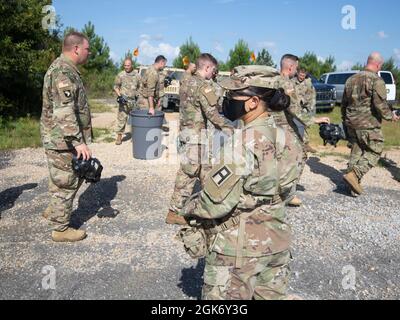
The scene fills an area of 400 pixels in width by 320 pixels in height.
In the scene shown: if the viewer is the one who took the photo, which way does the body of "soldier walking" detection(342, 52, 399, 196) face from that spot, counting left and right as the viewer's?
facing away from the viewer and to the right of the viewer

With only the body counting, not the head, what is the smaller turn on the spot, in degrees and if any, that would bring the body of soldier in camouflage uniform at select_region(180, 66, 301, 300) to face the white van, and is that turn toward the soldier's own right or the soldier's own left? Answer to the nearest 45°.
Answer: approximately 45° to the soldier's own right

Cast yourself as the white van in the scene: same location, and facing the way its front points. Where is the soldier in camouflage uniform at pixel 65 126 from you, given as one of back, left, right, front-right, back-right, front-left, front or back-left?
front-left

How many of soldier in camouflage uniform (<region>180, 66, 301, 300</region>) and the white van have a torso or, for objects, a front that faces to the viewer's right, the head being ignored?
0

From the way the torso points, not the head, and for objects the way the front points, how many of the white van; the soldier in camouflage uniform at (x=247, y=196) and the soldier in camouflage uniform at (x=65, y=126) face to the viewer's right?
1

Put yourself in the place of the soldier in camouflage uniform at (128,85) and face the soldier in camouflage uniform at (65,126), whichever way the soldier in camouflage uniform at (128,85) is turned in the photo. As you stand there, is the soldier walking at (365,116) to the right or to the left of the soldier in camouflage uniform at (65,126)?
left

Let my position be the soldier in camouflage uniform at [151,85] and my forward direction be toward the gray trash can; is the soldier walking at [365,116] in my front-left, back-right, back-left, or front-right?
front-left

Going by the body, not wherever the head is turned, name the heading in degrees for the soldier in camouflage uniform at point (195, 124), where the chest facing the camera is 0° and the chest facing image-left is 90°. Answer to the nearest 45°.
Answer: approximately 225°

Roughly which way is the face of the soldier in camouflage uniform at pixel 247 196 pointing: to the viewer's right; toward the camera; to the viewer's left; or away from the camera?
to the viewer's left

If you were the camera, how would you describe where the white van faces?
facing the viewer and to the left of the viewer

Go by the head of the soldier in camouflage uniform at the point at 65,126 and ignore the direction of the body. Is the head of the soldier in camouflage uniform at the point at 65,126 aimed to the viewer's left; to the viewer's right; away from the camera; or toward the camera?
to the viewer's right

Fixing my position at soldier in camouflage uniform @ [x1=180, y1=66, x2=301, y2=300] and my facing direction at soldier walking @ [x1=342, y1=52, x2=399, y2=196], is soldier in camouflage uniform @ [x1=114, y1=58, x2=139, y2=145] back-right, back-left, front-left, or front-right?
front-left

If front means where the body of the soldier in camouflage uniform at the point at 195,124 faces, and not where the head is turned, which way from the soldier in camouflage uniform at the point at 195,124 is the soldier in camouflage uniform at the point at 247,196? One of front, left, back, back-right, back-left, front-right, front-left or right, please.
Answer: back-right
